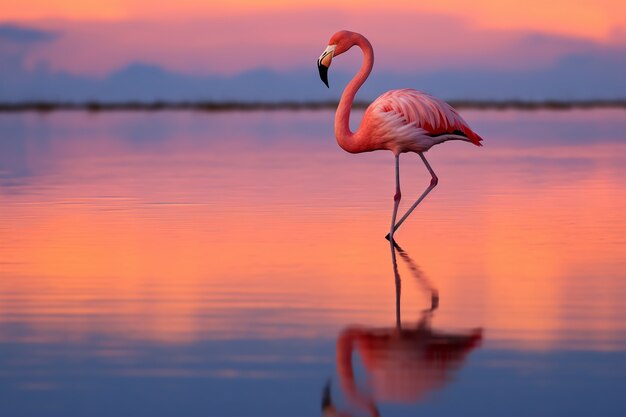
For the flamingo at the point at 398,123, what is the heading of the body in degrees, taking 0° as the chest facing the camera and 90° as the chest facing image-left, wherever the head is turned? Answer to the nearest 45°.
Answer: approximately 90°
